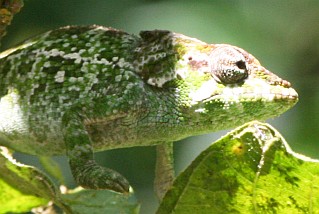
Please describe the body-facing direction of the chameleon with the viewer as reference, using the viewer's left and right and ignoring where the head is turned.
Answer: facing to the right of the viewer

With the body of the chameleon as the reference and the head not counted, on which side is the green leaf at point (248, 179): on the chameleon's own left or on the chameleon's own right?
on the chameleon's own right
